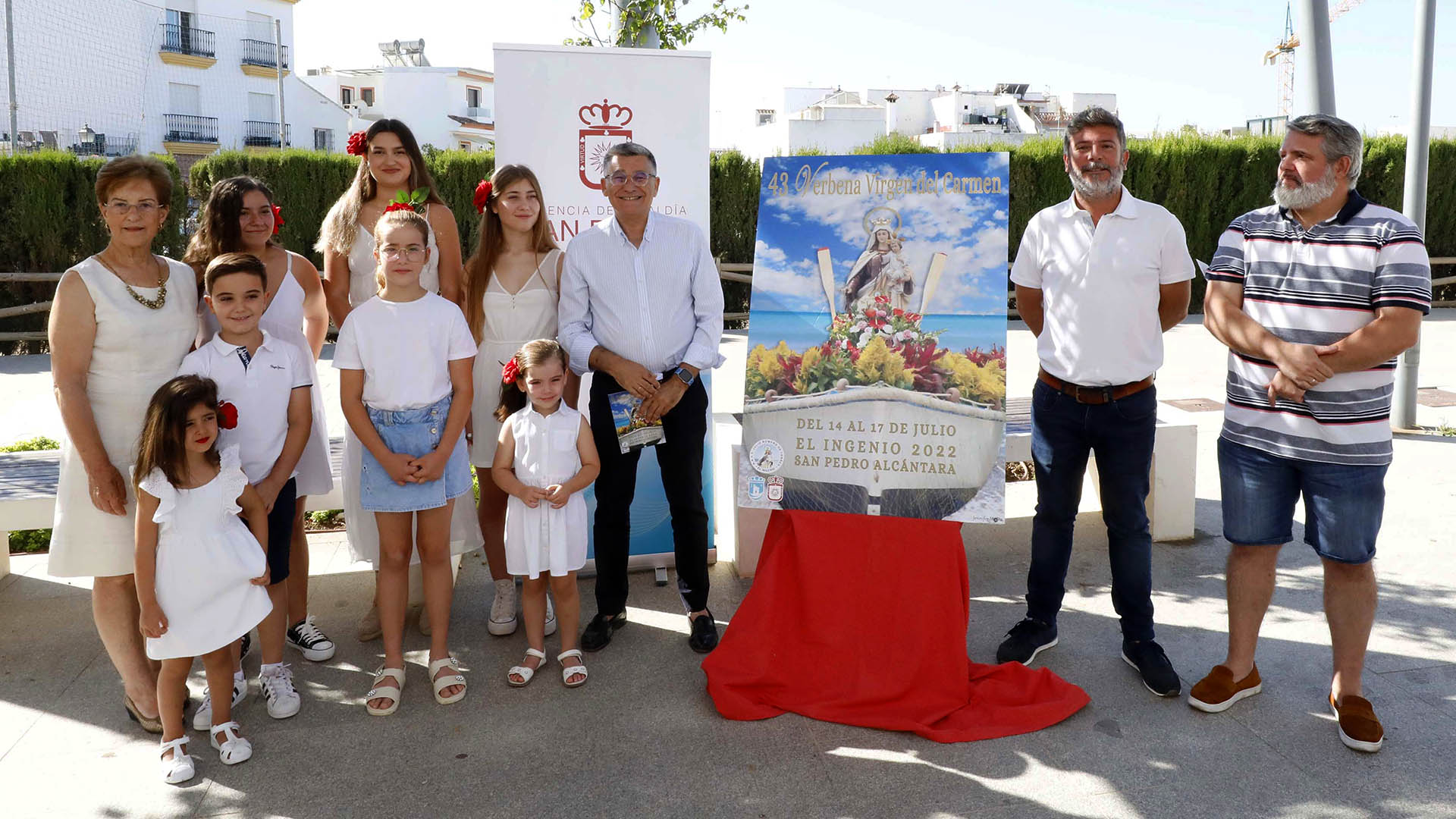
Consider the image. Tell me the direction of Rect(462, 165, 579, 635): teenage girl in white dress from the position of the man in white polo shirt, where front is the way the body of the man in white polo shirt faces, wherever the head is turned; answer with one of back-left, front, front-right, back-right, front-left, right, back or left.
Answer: right

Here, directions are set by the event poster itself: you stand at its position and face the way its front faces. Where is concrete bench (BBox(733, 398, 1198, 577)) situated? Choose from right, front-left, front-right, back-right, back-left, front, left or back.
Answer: back-left

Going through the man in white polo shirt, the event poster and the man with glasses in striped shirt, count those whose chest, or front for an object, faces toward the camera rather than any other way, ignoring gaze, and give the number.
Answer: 3

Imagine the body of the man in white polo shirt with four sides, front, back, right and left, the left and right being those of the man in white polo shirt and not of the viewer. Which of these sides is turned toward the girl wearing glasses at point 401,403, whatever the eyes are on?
right

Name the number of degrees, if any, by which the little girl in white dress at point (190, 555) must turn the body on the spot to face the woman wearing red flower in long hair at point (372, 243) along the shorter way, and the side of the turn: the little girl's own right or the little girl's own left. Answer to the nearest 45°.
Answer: approximately 90° to the little girl's own left

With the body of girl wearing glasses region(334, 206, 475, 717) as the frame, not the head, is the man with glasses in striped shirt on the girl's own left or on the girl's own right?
on the girl's own left

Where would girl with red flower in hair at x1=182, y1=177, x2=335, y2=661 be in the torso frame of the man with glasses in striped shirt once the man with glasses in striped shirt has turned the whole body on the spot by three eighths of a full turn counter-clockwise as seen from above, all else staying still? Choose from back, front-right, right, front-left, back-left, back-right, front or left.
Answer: back-left

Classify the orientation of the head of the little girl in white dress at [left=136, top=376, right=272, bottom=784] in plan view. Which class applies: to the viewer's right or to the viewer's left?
to the viewer's right

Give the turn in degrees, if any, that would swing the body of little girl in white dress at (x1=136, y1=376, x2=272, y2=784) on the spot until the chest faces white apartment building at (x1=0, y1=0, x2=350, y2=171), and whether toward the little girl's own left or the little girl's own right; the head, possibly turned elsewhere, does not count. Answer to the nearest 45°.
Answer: approximately 135° to the little girl's own left

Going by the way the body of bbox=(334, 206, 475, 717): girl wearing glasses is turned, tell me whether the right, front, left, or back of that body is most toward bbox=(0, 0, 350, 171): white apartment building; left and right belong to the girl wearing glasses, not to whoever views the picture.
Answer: back

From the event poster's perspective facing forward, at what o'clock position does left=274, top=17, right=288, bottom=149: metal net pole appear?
The metal net pole is roughly at 5 o'clock from the event poster.

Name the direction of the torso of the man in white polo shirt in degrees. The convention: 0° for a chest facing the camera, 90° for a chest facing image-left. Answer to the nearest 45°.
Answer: approximately 0°
